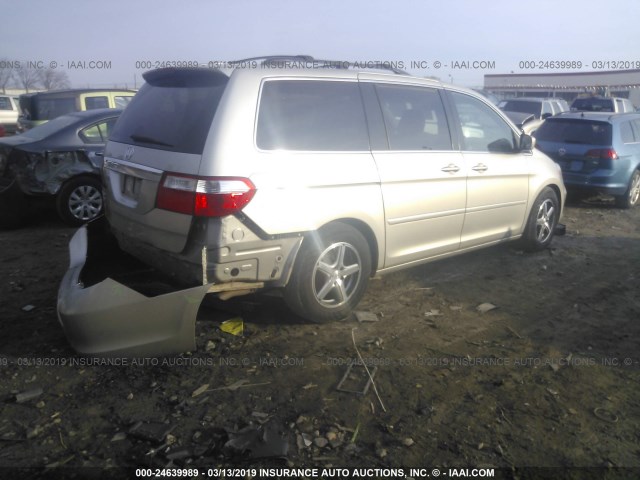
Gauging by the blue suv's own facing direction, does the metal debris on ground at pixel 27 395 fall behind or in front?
behind

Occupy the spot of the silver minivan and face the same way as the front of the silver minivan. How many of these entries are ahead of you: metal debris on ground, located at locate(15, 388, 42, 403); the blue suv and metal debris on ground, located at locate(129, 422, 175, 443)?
1

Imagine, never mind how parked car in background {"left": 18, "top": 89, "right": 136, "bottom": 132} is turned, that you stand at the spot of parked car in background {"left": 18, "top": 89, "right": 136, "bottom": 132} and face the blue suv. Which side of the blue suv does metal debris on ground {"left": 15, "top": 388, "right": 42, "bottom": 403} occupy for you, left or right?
right

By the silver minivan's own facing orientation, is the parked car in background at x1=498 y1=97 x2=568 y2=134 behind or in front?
in front

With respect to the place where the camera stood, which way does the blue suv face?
facing away from the viewer and to the right of the viewer

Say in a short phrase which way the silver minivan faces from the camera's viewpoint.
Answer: facing away from the viewer and to the right of the viewer

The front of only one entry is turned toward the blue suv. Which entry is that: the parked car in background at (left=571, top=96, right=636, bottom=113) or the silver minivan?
the silver minivan

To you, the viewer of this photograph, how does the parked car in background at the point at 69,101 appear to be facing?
facing away from the viewer and to the right of the viewer

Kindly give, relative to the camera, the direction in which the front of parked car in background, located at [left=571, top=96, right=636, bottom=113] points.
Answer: facing away from the viewer and to the right of the viewer
